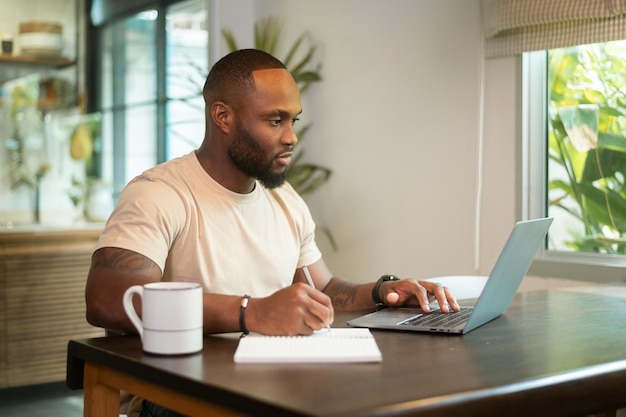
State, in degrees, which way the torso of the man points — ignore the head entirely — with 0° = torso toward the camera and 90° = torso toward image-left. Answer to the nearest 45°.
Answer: approximately 315°

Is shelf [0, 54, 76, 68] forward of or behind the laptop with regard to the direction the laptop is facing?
forward

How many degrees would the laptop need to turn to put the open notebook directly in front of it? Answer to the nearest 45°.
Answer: approximately 45° to its left

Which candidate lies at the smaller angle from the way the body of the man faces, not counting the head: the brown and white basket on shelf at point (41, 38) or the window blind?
the window blind

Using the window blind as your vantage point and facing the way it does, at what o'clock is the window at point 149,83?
The window is roughly at 2 o'clock from the window blind.

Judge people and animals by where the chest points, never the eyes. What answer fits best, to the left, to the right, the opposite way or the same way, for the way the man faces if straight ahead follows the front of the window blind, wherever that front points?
to the left

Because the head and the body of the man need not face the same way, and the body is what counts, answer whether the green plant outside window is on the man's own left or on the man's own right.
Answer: on the man's own left

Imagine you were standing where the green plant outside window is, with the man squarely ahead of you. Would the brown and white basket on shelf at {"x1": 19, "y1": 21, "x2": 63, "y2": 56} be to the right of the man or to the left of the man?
right

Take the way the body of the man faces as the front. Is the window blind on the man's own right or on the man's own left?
on the man's own left

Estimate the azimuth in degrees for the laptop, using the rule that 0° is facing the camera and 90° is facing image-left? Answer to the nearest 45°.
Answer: approximately 90°

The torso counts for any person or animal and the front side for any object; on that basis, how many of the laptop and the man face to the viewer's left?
1
